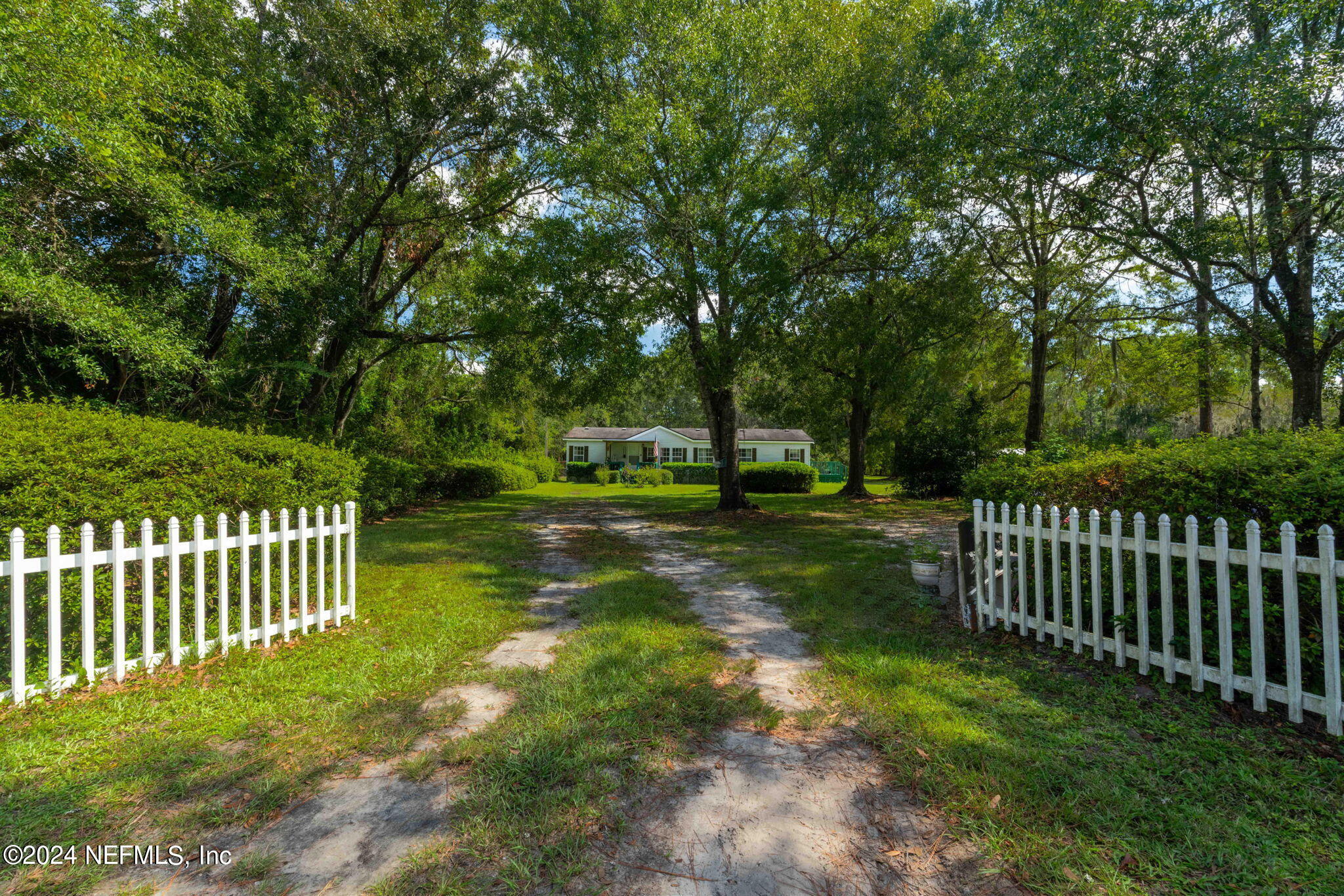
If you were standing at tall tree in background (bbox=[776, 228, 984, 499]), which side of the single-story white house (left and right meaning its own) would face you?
front

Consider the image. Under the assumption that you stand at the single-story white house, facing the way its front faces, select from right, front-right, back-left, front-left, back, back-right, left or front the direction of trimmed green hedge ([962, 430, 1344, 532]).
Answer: front

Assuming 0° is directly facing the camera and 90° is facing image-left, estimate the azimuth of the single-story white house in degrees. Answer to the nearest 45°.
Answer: approximately 0°

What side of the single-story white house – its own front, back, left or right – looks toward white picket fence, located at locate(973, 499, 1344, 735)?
front

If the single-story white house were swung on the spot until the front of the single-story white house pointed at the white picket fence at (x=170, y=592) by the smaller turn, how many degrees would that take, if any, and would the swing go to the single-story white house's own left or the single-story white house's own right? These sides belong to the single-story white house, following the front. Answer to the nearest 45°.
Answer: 0° — it already faces it

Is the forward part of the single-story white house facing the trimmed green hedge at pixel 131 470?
yes

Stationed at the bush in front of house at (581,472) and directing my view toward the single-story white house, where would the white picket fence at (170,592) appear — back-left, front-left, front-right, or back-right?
back-right

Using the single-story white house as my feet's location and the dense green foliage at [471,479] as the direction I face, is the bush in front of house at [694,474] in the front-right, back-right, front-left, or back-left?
front-left

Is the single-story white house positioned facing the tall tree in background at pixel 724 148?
yes

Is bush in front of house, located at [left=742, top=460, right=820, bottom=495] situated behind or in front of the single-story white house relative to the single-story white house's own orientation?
in front

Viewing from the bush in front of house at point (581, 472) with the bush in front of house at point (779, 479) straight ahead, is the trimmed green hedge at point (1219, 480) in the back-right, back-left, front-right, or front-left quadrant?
front-right
